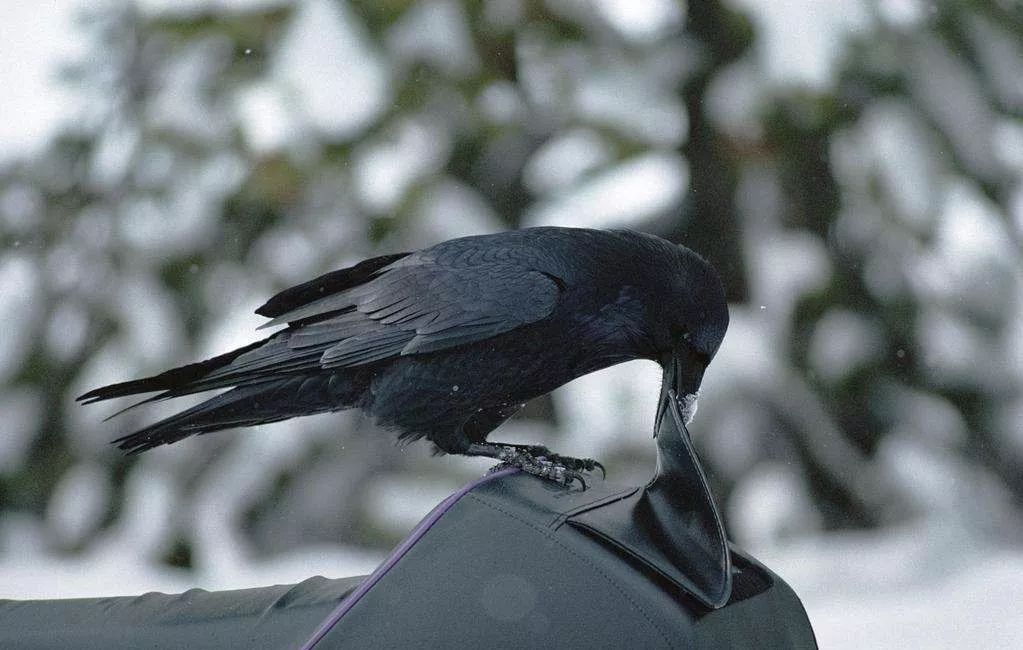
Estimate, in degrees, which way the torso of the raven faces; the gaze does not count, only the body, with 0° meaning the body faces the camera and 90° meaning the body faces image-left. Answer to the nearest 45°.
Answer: approximately 270°
